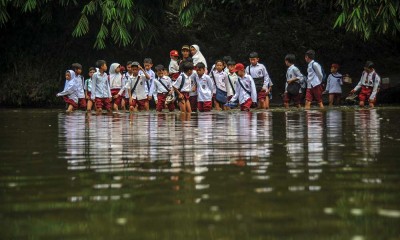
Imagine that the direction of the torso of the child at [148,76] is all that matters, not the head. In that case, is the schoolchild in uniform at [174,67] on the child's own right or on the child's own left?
on the child's own left

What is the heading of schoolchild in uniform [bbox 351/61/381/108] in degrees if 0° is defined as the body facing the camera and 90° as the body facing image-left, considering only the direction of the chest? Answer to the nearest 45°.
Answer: approximately 45°

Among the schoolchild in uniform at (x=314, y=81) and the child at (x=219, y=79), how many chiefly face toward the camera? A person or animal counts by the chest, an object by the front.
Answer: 1

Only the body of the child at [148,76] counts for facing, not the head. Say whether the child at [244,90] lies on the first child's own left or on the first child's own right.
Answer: on the first child's own left

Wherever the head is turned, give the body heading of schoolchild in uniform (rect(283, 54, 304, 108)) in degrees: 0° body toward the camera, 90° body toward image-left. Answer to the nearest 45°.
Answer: approximately 45°

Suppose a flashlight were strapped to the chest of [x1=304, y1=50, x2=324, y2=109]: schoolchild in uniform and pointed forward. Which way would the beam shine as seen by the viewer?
to the viewer's left

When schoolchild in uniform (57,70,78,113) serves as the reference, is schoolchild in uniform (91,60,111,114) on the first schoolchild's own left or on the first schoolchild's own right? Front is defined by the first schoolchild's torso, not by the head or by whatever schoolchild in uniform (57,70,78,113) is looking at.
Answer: on the first schoolchild's own left
